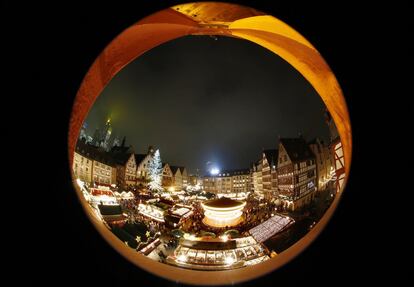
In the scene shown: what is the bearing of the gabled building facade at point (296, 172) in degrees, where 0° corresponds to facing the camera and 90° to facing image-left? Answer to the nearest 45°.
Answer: approximately 45°
